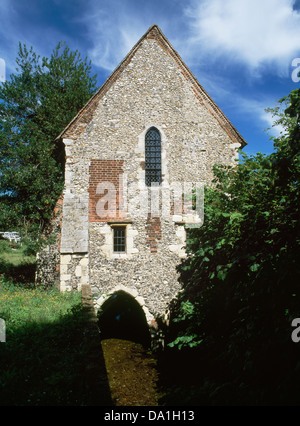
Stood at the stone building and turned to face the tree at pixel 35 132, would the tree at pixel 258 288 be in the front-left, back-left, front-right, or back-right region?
back-left

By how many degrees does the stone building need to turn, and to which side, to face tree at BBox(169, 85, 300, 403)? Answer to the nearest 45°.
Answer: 0° — it already faces it

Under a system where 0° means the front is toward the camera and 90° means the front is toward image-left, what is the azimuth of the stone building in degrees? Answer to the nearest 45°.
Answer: approximately 0°

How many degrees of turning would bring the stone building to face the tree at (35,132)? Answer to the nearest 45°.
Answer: approximately 135° to its right

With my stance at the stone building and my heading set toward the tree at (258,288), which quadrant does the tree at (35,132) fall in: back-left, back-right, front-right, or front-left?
back-right
